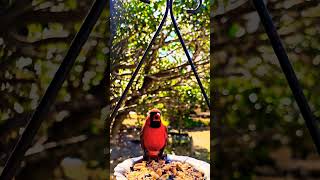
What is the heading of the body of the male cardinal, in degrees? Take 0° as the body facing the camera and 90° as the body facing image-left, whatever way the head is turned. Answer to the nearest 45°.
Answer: approximately 0°
